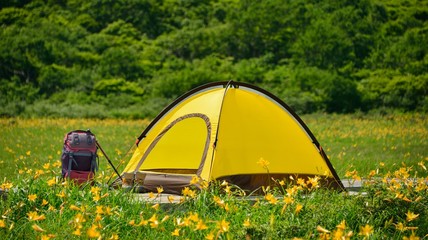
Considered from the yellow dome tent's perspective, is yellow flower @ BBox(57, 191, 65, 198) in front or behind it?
in front

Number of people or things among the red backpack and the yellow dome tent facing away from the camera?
0

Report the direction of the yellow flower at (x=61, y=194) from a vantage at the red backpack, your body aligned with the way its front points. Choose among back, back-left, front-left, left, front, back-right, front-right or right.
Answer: front

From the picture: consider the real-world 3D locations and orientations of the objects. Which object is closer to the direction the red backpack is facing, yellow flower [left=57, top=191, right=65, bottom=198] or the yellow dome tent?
the yellow flower

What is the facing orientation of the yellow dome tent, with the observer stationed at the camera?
facing the viewer and to the left of the viewer

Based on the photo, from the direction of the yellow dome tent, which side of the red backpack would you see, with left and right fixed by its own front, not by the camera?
left

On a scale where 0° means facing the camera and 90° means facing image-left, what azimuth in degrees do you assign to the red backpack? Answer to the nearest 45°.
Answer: approximately 0°

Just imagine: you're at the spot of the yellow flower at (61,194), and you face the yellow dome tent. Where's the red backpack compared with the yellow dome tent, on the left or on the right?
left

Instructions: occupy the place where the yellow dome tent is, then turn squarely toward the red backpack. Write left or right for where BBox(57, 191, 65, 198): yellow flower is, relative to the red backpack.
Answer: left
